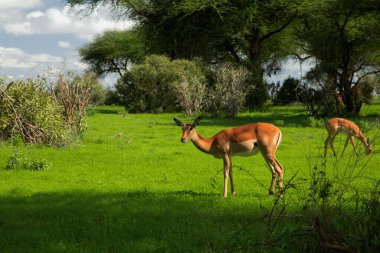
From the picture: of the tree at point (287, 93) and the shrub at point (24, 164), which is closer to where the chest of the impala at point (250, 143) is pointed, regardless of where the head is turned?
the shrub

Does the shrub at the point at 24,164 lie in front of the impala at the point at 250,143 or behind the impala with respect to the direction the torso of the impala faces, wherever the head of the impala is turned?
in front

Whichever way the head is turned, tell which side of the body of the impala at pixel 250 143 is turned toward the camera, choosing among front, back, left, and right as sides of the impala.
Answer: left

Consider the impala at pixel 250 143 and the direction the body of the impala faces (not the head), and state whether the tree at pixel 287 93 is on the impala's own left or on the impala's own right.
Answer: on the impala's own right

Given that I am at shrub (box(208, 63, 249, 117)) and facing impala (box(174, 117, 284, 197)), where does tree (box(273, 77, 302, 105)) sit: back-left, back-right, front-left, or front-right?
back-left

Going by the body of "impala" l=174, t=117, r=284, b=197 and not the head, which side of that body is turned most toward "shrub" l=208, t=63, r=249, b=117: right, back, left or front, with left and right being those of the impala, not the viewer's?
right

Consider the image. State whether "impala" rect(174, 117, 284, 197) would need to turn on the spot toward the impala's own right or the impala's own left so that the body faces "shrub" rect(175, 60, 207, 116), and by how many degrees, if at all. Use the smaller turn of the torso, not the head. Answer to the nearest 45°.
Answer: approximately 90° to the impala's own right

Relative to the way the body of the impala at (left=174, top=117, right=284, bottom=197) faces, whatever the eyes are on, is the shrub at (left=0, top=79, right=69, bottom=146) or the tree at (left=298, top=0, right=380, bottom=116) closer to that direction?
the shrub

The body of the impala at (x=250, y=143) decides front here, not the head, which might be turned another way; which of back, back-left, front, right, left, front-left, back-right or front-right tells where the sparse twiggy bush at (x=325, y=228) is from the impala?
left

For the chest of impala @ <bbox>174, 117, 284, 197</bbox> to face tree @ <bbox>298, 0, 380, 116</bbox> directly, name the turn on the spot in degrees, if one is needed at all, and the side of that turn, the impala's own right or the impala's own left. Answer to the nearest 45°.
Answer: approximately 90° to the impala's own right

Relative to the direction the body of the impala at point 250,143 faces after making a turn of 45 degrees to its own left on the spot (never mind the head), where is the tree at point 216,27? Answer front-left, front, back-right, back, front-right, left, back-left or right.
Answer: back-right

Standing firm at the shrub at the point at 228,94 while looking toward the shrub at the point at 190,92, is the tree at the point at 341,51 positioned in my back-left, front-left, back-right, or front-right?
back-right

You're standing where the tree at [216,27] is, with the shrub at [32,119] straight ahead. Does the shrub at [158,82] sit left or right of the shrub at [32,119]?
right
